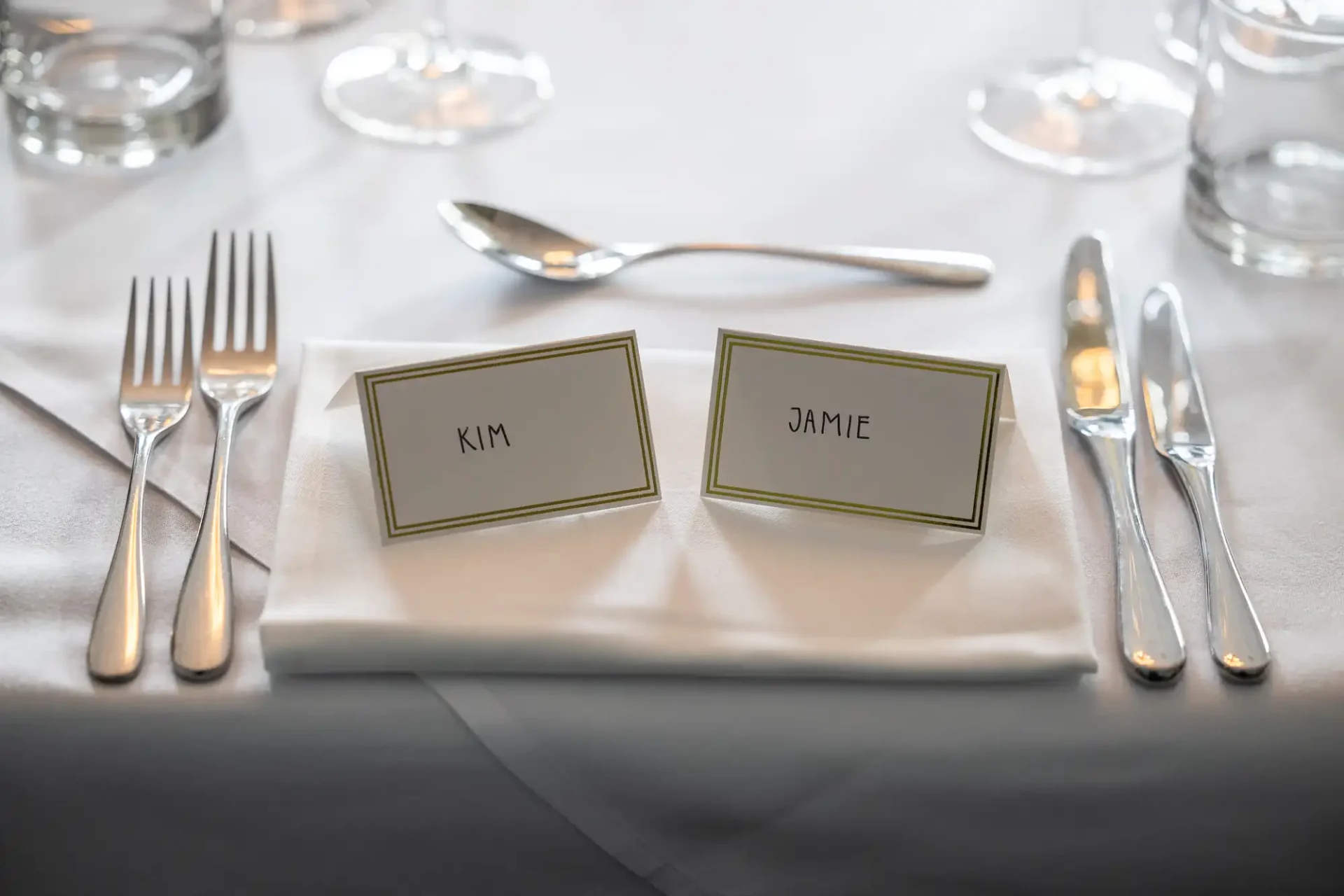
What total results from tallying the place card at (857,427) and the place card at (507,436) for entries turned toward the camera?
2

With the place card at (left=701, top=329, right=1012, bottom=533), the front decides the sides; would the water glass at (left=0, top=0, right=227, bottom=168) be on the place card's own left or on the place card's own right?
on the place card's own right

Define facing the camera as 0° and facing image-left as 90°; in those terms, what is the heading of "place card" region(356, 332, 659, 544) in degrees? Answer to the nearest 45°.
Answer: approximately 0°
